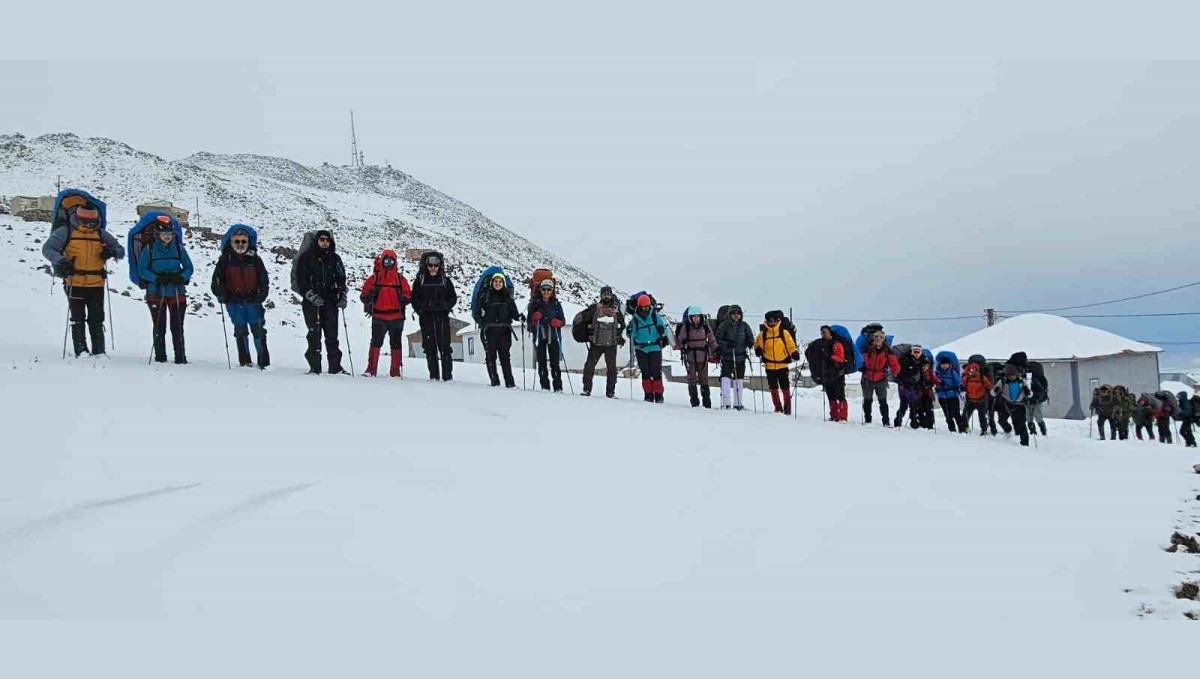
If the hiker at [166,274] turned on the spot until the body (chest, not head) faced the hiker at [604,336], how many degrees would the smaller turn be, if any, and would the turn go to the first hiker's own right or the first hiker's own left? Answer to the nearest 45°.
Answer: approximately 90° to the first hiker's own left

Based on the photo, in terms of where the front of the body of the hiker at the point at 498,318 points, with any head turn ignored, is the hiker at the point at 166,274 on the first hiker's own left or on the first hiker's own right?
on the first hiker's own right

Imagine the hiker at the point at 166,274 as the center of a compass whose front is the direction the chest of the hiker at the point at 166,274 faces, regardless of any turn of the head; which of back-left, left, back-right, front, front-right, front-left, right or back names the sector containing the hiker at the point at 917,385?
left

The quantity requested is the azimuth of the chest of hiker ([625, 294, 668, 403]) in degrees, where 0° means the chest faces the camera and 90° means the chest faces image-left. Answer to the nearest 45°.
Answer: approximately 0°

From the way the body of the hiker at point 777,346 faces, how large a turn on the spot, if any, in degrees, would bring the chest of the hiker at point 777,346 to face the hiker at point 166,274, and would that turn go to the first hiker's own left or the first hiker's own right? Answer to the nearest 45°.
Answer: approximately 45° to the first hiker's own right

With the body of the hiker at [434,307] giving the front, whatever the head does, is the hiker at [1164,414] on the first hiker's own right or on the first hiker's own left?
on the first hiker's own left

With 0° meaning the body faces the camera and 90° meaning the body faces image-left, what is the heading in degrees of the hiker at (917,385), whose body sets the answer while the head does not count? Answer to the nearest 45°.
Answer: approximately 0°

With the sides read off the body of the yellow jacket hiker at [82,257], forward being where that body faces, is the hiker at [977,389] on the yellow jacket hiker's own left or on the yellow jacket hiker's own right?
on the yellow jacket hiker's own left

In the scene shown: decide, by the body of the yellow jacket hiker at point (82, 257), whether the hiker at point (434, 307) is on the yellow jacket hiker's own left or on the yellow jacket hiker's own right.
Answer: on the yellow jacket hiker's own left
